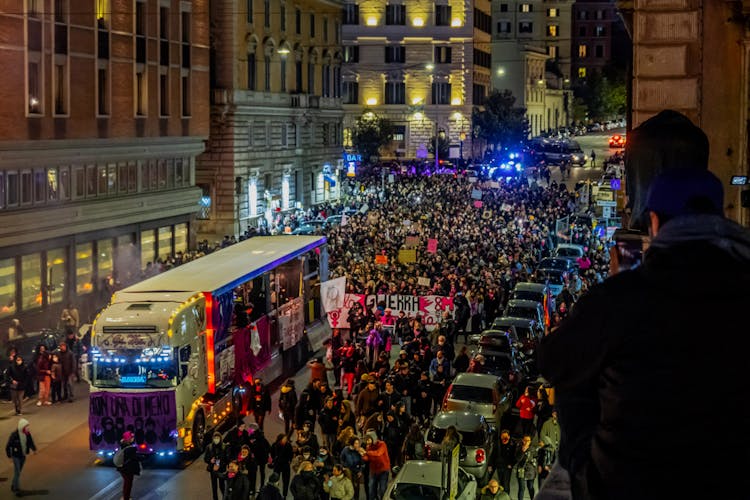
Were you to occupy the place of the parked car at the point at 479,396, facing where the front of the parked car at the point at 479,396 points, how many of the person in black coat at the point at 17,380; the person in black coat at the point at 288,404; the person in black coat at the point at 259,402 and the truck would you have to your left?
4

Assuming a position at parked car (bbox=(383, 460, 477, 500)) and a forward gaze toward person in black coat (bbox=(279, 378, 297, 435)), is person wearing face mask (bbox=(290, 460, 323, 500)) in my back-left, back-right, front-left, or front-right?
front-left

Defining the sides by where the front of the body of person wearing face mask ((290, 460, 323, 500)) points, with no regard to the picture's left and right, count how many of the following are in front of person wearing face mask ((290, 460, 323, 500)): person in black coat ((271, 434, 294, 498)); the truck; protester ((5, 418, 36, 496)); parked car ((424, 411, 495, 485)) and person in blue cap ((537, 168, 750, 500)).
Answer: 1

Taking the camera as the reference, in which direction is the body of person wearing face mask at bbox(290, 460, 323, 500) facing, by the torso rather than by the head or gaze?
toward the camera

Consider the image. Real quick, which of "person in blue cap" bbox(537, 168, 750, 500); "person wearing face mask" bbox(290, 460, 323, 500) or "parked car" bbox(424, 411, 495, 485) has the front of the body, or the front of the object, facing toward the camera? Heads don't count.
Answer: the person wearing face mask

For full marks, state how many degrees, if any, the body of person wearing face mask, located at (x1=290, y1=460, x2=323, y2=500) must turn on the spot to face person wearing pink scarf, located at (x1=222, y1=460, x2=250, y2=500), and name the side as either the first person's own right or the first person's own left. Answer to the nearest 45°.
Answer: approximately 90° to the first person's own right

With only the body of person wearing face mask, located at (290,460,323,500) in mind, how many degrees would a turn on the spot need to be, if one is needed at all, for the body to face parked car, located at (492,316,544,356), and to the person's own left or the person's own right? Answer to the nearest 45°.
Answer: approximately 180°

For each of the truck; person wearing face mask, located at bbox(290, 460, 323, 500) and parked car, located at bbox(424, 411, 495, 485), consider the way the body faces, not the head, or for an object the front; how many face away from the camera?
1

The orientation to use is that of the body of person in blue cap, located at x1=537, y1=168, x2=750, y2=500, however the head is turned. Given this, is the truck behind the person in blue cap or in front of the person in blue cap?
in front

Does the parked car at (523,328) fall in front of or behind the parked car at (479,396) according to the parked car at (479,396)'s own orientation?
in front

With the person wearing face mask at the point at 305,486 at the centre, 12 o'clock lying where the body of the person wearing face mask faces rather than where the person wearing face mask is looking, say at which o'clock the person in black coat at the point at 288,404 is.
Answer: The person in black coat is roughly at 6 o'clock from the person wearing face mask.

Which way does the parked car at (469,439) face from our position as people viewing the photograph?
facing away from the viewer

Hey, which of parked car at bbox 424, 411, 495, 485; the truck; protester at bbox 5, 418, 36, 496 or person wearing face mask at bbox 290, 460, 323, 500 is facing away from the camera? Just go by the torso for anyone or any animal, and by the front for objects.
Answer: the parked car

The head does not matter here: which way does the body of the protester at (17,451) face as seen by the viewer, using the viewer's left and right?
facing the viewer and to the right of the viewer

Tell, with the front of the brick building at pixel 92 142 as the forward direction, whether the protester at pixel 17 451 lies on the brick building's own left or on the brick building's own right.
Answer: on the brick building's own right

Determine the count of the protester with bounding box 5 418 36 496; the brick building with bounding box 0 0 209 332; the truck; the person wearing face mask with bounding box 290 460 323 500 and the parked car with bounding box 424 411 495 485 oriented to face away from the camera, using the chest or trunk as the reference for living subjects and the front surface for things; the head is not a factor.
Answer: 1

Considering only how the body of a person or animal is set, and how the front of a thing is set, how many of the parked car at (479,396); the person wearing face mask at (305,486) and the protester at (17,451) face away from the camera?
1

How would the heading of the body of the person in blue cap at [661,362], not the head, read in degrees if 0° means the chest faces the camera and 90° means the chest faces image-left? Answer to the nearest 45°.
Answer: approximately 135°
